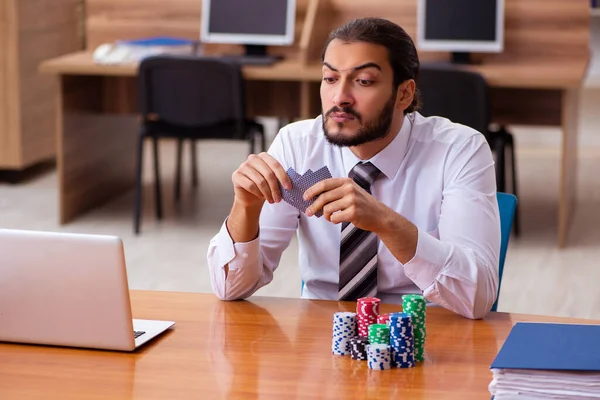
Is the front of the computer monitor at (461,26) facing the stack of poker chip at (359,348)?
yes

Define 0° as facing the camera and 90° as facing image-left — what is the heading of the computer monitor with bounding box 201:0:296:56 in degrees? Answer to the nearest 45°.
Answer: approximately 0°

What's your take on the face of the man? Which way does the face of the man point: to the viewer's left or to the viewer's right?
to the viewer's left

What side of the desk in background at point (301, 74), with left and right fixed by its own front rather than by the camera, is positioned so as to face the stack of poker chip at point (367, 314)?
front

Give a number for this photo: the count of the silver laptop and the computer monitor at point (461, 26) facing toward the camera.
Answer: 1

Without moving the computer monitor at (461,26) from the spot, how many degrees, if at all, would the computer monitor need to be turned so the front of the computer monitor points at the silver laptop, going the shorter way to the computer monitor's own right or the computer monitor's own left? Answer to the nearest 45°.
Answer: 0° — it already faces it

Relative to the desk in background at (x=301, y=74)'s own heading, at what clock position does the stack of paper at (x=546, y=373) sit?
The stack of paper is roughly at 12 o'clock from the desk in background.

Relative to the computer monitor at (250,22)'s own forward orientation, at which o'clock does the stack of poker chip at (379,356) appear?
The stack of poker chip is roughly at 12 o'clock from the computer monitor.

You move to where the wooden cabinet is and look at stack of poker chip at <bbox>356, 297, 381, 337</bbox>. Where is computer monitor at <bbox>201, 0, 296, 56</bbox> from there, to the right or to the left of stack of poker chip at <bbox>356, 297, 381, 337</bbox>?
left

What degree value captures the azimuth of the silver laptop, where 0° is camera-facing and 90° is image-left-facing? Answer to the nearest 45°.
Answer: approximately 225°

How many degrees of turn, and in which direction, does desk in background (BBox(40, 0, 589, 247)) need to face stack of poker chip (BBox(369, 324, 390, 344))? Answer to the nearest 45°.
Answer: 0° — it already faces it

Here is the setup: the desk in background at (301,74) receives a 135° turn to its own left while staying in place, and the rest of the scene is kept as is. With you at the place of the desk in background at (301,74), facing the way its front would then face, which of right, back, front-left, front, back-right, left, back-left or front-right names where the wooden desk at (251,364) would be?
back-right
